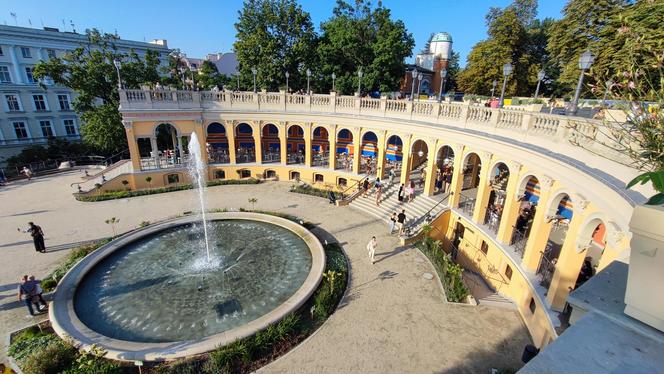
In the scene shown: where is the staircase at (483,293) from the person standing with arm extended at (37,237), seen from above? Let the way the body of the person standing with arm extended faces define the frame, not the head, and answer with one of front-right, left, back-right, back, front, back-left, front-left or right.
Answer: back-left

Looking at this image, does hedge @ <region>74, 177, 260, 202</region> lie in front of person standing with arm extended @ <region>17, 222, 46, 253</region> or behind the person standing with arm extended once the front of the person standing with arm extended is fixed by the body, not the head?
behind

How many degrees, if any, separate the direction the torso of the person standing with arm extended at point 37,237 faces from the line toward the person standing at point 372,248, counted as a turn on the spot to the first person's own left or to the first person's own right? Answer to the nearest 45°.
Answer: approximately 135° to the first person's own left

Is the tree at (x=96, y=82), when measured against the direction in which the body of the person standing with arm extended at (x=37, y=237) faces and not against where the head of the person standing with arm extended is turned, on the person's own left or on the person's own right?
on the person's own right

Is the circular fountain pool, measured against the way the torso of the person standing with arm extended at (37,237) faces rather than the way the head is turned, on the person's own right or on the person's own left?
on the person's own left

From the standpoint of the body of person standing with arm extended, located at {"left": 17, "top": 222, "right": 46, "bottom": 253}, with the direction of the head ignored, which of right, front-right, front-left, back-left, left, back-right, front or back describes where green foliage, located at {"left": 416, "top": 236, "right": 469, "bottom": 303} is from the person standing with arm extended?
back-left

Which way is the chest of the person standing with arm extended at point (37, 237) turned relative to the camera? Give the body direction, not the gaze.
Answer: to the viewer's left

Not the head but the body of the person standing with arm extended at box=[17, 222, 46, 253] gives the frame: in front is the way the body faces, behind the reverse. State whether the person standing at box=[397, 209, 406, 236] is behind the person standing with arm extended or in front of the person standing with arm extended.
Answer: behind
